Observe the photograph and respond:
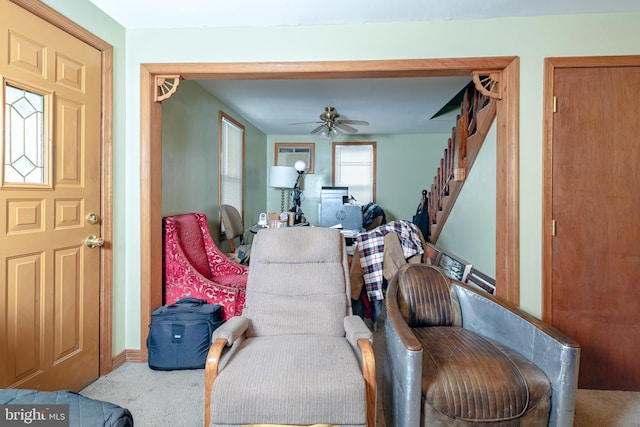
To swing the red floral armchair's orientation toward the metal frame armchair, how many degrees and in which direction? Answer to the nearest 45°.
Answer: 0° — it already faces it

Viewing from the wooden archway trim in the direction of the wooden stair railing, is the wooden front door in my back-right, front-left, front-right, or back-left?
back-left

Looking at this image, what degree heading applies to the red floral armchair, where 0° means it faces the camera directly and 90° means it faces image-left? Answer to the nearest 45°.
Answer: approximately 315°

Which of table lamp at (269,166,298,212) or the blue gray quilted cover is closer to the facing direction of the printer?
the blue gray quilted cover

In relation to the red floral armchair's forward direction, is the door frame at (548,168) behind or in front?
in front

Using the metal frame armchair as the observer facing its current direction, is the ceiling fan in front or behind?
behind

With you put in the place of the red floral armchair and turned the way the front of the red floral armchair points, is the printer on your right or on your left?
on your left

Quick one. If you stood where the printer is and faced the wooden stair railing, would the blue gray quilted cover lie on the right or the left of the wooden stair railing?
right

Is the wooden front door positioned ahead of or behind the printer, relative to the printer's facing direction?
ahead

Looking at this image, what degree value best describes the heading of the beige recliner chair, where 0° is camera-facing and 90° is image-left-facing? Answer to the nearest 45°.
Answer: approximately 0°

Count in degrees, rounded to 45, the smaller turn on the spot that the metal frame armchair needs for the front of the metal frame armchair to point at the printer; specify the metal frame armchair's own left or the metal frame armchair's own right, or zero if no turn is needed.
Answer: approximately 180°

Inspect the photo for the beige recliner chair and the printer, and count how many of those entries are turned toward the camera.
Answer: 2

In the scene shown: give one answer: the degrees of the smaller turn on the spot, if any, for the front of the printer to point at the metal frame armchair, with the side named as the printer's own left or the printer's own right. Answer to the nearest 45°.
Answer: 0° — it already faces it
